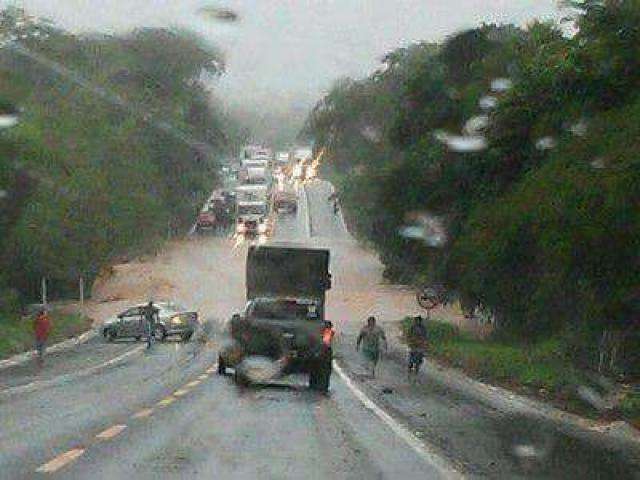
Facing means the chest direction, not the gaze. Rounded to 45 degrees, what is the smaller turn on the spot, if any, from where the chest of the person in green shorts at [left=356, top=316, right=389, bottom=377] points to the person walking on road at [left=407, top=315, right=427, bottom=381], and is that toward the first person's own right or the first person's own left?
approximately 135° to the first person's own left

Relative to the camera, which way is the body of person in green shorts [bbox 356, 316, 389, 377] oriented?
toward the camera
